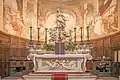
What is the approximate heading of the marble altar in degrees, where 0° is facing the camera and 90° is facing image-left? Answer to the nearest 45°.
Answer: approximately 0°
